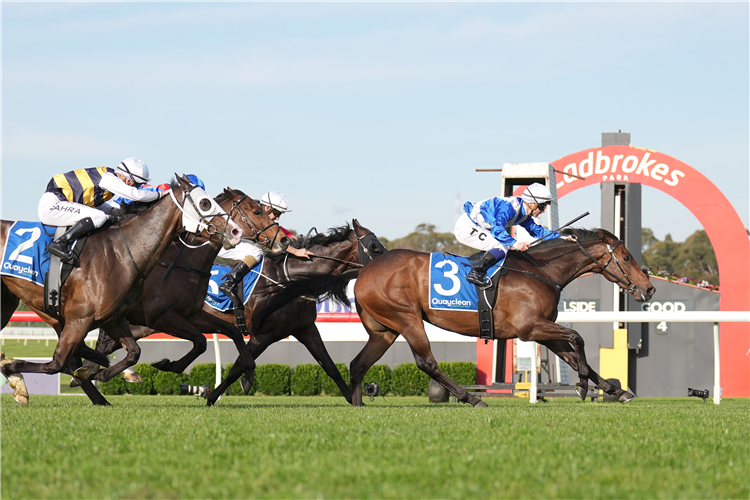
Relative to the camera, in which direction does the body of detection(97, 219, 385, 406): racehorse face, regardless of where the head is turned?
to the viewer's right

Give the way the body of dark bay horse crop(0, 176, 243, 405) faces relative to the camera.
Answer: to the viewer's right

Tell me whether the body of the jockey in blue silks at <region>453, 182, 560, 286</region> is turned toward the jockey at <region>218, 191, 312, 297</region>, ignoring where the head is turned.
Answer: no

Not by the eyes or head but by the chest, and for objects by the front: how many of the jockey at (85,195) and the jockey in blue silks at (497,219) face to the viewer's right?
2

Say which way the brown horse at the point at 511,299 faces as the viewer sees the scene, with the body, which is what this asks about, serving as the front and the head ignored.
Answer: to the viewer's right

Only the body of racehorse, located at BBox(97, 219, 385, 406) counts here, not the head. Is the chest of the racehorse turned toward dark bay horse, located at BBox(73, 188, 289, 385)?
no

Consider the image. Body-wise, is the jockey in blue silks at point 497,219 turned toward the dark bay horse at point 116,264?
no

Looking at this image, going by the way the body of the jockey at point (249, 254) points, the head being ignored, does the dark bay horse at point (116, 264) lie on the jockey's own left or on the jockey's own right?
on the jockey's own right

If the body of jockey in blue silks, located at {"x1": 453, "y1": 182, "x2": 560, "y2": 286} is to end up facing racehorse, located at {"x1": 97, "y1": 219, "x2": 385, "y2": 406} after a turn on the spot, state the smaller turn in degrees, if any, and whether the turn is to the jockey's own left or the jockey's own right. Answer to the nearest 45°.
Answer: approximately 180°

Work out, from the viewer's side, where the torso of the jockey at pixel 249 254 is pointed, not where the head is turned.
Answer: to the viewer's right

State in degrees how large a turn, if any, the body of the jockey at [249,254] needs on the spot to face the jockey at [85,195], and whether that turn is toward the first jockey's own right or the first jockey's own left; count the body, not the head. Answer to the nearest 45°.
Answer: approximately 135° to the first jockey's own right

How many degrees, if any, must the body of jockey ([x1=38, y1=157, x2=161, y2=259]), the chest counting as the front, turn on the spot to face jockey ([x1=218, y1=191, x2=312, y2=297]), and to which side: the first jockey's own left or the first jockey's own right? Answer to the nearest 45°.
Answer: approximately 45° to the first jockey's own left

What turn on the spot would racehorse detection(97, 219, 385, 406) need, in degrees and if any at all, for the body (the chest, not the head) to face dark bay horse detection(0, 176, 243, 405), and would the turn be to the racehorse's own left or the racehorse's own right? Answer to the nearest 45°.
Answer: approximately 135° to the racehorse's own right

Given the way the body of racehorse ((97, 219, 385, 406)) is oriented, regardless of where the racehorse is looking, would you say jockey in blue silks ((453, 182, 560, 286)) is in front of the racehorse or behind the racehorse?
in front

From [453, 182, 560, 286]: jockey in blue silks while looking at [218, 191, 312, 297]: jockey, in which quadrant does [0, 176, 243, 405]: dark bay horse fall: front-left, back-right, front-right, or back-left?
front-left

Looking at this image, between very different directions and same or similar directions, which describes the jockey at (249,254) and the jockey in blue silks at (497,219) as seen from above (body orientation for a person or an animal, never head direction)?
same or similar directions

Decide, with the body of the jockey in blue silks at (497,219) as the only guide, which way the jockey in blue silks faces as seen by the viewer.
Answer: to the viewer's right

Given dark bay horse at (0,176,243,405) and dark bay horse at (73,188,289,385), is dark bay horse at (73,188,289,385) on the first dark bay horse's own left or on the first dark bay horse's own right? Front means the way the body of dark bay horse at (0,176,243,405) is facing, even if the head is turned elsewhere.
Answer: on the first dark bay horse's own left

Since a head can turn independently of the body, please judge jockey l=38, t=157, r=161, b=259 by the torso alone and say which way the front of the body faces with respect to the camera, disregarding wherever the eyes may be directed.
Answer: to the viewer's right

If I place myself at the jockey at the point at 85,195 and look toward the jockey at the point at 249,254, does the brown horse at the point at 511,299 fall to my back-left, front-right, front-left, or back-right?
front-right

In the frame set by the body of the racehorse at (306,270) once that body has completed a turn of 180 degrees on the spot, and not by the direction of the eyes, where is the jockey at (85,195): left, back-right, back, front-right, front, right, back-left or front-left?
front-left
